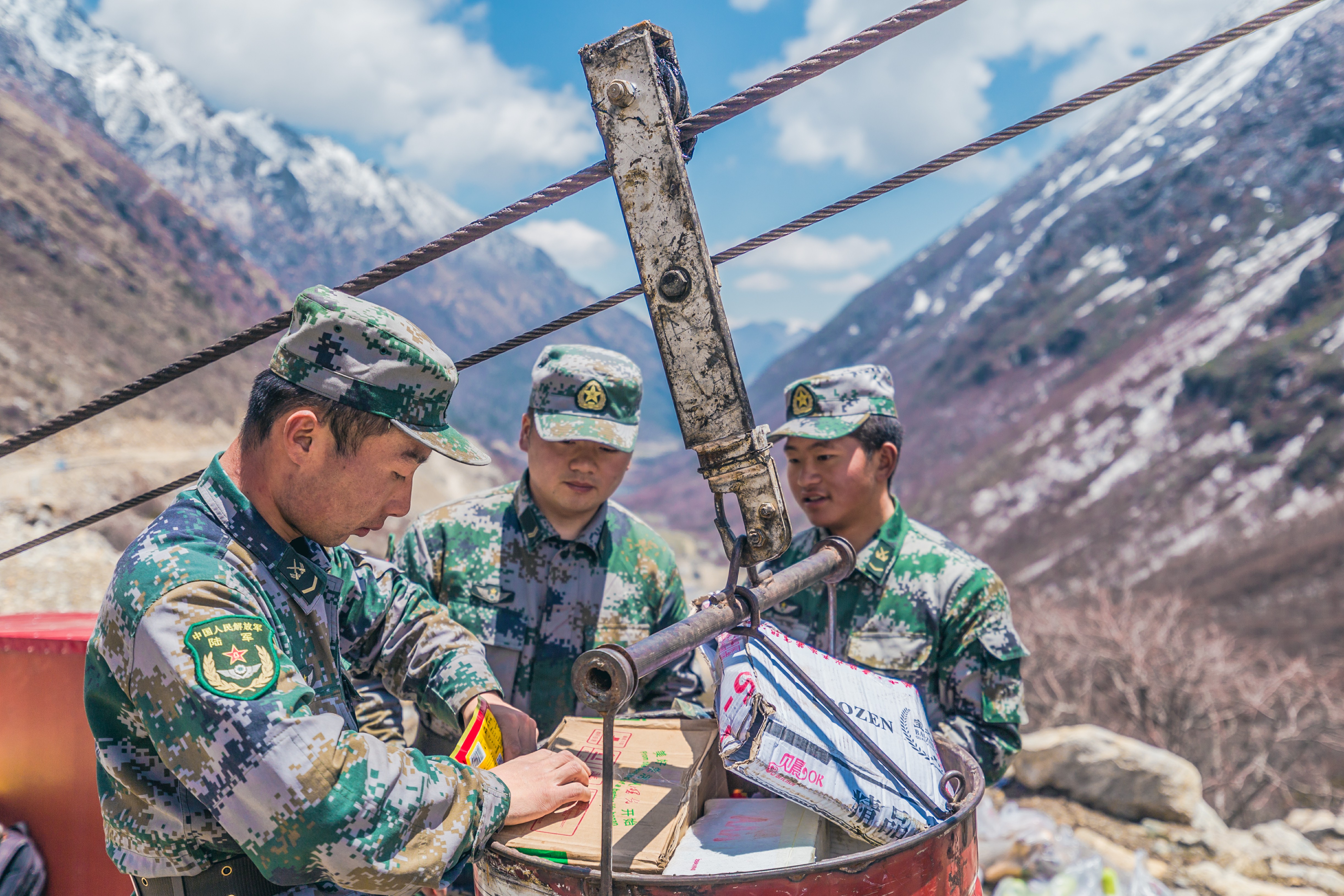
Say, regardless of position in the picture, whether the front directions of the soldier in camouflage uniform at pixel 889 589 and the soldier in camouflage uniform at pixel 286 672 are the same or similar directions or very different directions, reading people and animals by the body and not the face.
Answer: very different directions

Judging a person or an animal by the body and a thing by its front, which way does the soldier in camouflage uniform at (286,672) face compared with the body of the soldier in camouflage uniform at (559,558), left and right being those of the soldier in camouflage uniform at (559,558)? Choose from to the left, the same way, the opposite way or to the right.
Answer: to the left

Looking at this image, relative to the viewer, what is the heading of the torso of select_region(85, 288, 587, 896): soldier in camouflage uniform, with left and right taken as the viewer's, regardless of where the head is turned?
facing to the right of the viewer

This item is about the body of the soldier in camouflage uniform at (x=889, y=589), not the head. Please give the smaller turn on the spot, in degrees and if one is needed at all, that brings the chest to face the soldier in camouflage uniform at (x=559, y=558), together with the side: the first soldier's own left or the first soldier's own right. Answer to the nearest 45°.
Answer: approximately 45° to the first soldier's own right

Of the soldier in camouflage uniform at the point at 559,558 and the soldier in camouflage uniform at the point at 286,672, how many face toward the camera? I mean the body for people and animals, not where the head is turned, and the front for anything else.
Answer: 1

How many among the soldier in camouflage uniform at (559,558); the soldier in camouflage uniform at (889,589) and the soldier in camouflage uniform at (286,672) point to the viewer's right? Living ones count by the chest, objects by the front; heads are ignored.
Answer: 1

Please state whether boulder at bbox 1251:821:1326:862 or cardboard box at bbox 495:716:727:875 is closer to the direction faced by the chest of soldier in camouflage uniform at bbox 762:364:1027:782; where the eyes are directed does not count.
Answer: the cardboard box

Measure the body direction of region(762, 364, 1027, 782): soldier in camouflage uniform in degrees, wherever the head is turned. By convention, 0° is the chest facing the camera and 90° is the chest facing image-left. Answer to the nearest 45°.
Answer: approximately 45°

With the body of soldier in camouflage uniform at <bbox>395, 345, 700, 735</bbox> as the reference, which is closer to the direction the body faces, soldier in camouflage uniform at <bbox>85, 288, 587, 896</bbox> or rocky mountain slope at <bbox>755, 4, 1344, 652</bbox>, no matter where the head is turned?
the soldier in camouflage uniform

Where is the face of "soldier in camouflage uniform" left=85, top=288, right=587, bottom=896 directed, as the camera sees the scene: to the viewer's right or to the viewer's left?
to the viewer's right

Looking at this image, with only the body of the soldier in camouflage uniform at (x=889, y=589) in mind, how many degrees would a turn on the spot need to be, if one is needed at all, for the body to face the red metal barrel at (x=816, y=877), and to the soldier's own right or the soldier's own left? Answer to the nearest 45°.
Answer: approximately 45° to the soldier's own left
